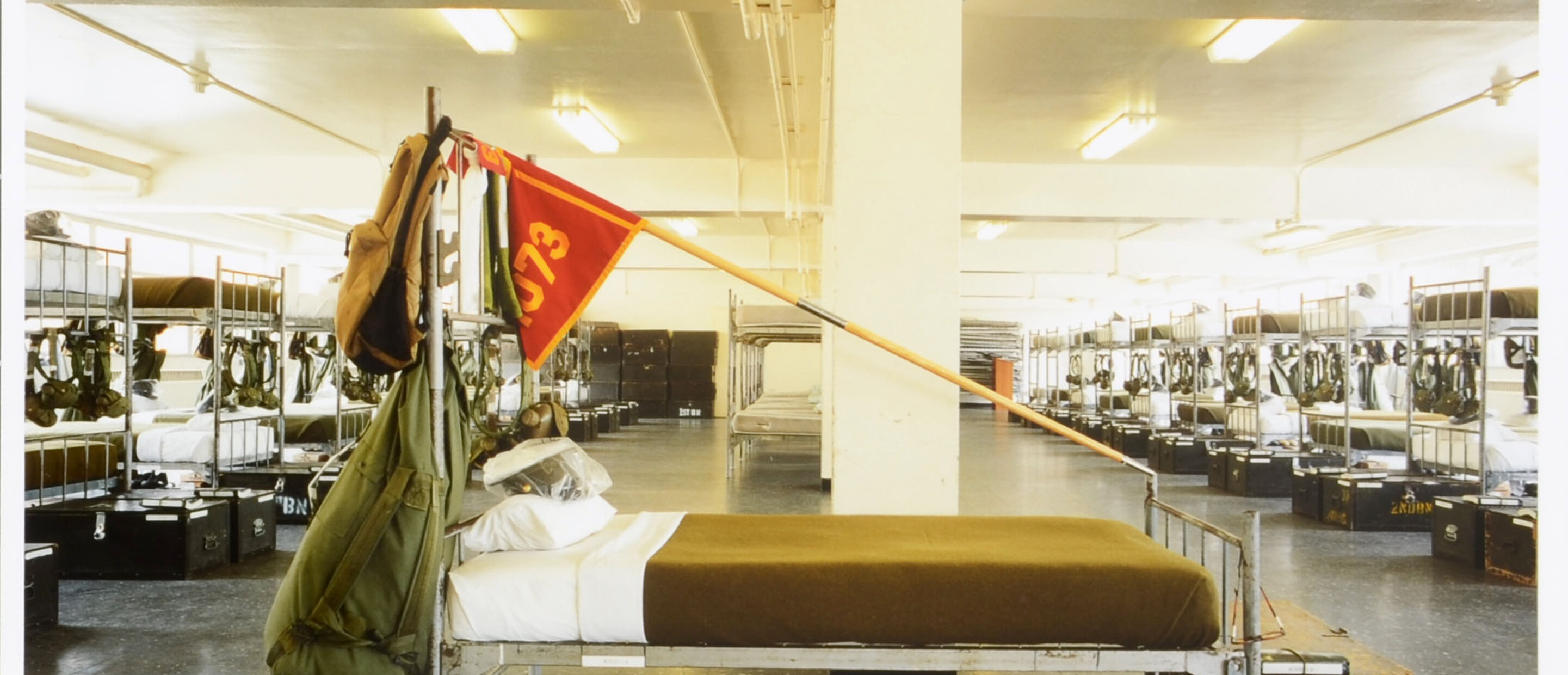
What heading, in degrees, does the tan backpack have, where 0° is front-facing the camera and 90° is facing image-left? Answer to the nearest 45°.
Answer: approximately 90°

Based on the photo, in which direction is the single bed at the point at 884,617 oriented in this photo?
to the viewer's right

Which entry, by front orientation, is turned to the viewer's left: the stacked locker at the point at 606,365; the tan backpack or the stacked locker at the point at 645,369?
the tan backpack

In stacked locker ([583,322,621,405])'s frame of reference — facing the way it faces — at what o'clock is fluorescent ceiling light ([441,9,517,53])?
The fluorescent ceiling light is roughly at 12 o'clock from the stacked locker.

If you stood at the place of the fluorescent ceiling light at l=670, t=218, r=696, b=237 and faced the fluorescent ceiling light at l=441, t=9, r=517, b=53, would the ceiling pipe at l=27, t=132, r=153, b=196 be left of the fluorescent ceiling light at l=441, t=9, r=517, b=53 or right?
right

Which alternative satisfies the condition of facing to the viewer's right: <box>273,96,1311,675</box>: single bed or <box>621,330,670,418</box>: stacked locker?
the single bed
